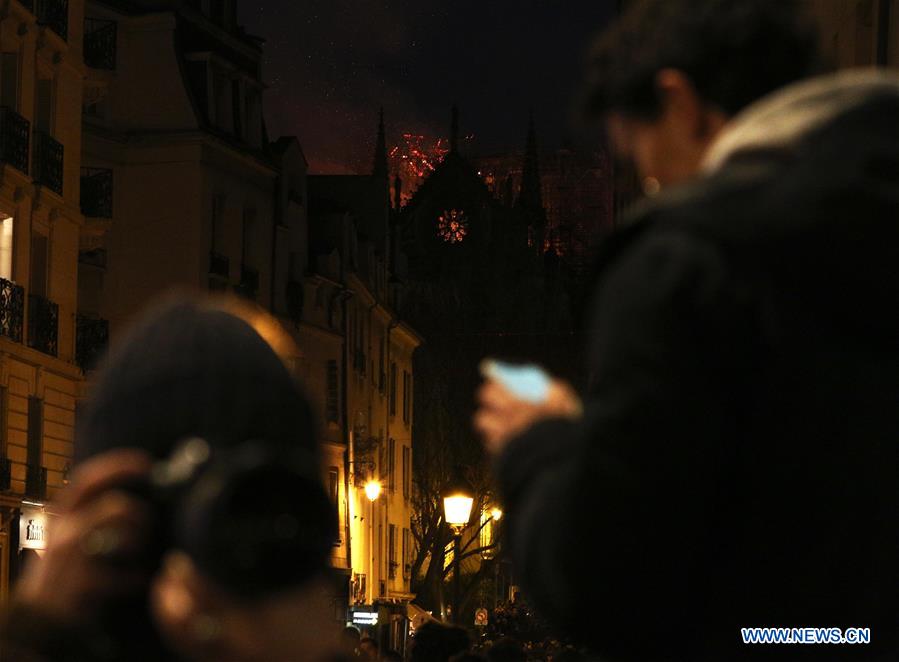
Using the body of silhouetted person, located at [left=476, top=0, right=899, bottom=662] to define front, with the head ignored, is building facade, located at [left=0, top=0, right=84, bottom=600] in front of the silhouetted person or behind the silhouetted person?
in front

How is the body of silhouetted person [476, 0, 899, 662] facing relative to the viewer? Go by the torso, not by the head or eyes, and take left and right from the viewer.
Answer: facing away from the viewer and to the left of the viewer

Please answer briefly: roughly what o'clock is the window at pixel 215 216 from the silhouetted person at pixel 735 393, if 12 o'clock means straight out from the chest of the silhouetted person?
The window is roughly at 1 o'clock from the silhouetted person.

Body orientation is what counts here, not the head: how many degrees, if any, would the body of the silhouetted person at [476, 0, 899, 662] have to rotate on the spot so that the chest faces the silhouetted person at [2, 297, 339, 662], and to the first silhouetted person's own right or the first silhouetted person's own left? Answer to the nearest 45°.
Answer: approximately 90° to the first silhouetted person's own left

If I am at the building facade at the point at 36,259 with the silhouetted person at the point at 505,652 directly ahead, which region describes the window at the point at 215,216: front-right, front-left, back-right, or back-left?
back-left

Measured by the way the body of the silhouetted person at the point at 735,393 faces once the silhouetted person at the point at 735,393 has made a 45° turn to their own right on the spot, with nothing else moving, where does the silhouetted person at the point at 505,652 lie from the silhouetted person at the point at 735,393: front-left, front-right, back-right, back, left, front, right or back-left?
front

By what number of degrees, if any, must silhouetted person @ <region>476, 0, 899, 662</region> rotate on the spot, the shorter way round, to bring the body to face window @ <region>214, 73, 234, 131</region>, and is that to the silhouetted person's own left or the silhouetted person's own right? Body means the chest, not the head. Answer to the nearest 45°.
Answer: approximately 45° to the silhouetted person's own right

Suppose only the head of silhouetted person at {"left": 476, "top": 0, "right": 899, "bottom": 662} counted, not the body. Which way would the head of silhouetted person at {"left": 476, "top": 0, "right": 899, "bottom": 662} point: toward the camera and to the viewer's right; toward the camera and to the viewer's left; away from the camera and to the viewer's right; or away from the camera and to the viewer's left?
away from the camera and to the viewer's left
